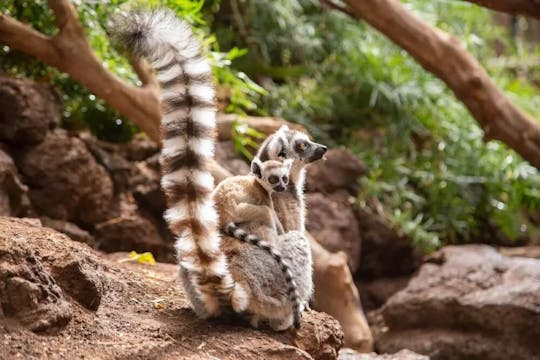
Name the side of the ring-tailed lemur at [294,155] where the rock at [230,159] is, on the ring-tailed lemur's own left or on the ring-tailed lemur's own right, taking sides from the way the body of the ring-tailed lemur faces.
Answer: on the ring-tailed lemur's own left

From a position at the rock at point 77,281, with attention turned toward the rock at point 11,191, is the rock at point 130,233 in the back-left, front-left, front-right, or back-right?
front-right

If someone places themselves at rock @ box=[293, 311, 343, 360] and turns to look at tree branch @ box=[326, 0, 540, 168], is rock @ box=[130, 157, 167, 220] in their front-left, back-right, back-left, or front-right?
front-left

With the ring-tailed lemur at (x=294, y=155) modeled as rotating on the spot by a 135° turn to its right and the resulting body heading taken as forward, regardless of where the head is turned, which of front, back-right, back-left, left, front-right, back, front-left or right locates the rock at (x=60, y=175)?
right

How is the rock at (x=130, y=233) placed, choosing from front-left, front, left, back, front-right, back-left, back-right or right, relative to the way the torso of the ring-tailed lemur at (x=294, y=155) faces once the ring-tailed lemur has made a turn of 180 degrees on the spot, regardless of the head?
front-right

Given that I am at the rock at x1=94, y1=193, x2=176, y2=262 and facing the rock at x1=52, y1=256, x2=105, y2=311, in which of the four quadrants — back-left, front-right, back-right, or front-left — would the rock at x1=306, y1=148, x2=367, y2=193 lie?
back-left

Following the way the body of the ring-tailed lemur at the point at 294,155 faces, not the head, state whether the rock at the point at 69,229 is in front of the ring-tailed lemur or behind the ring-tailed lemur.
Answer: behind
